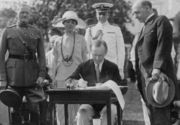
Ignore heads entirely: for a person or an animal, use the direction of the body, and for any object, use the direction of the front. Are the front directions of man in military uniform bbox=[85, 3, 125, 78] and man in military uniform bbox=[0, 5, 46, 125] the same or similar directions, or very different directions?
same or similar directions

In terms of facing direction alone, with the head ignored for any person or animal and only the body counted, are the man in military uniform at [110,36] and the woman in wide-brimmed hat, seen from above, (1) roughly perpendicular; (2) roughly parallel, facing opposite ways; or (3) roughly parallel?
roughly parallel

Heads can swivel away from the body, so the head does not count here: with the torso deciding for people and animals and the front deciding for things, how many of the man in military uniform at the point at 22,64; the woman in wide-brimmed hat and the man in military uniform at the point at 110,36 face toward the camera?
3

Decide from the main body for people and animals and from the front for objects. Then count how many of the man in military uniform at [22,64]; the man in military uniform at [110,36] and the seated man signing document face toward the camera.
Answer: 3

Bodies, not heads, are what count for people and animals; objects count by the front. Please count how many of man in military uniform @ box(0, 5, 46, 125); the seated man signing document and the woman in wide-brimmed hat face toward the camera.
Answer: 3

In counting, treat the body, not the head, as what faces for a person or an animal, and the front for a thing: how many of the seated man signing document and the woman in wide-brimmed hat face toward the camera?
2

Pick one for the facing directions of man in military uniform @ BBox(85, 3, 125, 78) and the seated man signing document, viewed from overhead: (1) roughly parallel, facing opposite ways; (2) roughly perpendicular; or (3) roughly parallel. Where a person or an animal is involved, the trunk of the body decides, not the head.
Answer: roughly parallel

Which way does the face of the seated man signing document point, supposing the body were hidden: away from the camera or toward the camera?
toward the camera

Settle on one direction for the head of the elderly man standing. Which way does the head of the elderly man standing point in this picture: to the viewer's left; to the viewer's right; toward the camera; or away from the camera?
to the viewer's left

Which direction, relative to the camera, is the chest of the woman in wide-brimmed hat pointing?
toward the camera

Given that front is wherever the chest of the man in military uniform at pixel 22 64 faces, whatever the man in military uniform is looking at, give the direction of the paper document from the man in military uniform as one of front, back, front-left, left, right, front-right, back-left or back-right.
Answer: front-left

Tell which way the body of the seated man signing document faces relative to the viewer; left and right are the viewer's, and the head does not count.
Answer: facing the viewer

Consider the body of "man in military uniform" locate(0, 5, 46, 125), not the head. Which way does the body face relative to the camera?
toward the camera
